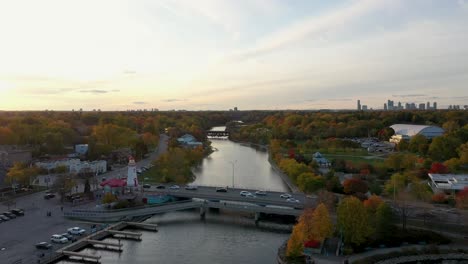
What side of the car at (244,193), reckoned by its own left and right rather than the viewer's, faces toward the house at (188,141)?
right

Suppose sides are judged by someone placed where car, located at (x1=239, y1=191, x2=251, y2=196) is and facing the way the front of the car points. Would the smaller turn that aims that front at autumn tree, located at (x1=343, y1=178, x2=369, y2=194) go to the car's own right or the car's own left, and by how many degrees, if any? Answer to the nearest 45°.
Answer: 0° — it already faces it

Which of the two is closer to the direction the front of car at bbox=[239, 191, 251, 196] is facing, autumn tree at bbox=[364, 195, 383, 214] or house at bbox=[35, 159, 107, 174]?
the autumn tree

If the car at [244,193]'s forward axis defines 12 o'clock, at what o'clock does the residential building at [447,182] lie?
The residential building is roughly at 5 o'clock from the car.

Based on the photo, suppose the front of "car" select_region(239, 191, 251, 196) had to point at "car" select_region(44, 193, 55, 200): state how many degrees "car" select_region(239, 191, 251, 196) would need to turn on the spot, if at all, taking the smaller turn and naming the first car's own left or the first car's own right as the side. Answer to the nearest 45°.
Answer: approximately 180°
